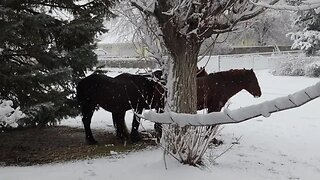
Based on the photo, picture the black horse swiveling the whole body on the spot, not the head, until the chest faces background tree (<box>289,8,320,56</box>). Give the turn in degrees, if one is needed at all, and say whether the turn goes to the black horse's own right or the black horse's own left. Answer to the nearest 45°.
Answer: approximately 45° to the black horse's own left

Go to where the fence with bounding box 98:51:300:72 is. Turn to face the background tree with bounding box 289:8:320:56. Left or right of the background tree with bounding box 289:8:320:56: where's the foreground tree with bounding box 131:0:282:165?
right

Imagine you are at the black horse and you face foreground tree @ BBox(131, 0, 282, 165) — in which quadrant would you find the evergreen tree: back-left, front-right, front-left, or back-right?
back-right

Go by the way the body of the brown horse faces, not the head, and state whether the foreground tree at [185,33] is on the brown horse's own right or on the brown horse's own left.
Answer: on the brown horse's own right

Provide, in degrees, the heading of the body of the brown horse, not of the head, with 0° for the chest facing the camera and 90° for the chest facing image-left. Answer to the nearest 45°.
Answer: approximately 270°

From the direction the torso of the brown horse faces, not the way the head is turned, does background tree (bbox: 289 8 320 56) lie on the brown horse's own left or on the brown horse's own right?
on the brown horse's own left

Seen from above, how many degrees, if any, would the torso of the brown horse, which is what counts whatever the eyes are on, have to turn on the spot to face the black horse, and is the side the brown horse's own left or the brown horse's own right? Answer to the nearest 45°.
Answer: approximately 180°

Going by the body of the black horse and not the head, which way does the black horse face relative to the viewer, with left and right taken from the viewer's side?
facing to the right of the viewer

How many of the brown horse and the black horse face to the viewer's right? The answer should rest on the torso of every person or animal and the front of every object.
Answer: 2

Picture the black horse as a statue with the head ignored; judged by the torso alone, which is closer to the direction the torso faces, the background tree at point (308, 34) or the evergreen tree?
the background tree

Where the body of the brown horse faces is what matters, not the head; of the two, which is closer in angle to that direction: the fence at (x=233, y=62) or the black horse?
the fence

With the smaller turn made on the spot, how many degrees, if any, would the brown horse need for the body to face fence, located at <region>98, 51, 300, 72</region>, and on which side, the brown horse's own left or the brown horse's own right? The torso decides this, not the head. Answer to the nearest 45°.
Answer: approximately 90° to the brown horse's own left
